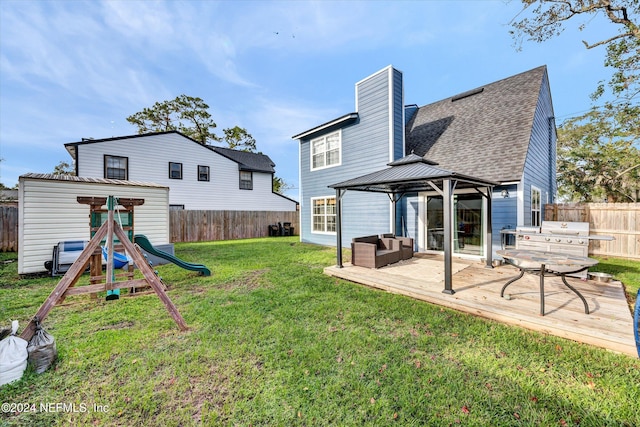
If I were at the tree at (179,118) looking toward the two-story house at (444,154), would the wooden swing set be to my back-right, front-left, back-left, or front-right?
front-right

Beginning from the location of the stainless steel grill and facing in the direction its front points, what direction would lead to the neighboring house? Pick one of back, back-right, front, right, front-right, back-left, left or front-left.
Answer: right

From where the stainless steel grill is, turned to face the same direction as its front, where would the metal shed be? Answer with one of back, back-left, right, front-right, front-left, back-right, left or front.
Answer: front-right

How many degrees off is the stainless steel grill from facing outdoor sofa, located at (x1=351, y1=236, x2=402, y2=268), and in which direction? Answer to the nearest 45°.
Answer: approximately 45° to its right

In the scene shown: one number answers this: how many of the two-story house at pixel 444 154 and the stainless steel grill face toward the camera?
1

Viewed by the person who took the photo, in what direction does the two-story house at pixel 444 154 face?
facing away from the viewer and to the right of the viewer

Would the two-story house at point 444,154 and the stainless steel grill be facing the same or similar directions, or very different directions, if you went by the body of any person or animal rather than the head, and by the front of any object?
very different directions

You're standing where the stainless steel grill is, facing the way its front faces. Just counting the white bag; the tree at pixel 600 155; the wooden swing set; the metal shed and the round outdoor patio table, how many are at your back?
1

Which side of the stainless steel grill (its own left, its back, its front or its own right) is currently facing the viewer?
front

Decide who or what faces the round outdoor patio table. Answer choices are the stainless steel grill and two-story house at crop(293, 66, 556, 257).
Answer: the stainless steel grill

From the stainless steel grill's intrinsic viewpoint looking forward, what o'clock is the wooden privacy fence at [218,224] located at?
The wooden privacy fence is roughly at 3 o'clock from the stainless steel grill.
